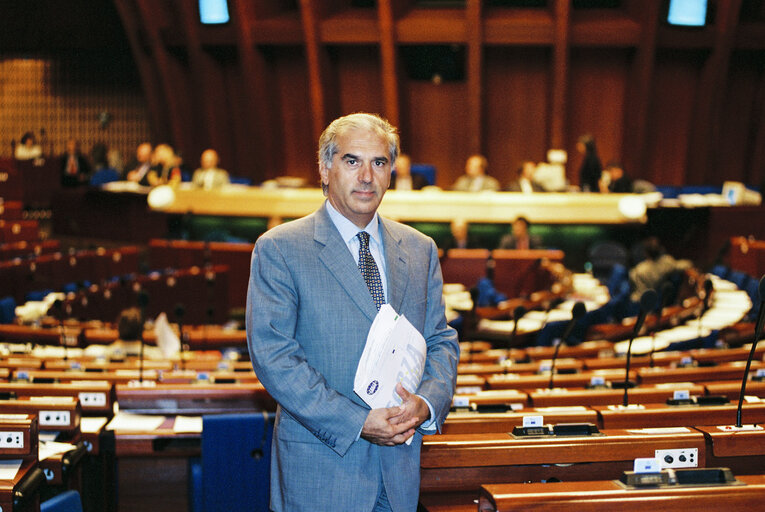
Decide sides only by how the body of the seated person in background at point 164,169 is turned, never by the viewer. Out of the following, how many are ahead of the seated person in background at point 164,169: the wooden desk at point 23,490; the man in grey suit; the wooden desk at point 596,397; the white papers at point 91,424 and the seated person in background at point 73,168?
4

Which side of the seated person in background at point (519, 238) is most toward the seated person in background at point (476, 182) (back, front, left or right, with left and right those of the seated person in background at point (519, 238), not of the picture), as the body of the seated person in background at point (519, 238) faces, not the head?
back

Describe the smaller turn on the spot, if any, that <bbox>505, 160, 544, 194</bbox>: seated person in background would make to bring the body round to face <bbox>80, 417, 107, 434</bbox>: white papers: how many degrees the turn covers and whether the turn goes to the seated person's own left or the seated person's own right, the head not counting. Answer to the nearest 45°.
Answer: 0° — they already face it

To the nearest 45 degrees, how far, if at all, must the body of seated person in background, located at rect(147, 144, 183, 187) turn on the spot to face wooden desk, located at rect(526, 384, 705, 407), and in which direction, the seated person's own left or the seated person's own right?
0° — they already face it

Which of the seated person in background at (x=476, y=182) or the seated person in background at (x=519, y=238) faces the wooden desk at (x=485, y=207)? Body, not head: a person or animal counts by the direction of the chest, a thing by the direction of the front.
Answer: the seated person in background at (x=476, y=182)

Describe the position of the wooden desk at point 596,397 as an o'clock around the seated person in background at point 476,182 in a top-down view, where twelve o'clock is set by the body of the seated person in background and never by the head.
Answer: The wooden desk is roughly at 12 o'clock from the seated person in background.

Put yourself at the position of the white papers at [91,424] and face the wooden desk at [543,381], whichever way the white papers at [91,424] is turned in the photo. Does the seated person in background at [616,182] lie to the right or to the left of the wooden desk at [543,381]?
left
